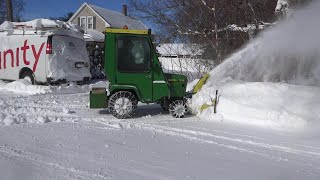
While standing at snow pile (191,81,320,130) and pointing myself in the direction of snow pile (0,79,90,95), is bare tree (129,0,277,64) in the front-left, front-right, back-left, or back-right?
front-right

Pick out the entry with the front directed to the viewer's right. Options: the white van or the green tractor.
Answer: the green tractor

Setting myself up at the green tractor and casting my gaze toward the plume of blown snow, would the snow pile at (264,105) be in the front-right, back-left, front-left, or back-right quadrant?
front-right

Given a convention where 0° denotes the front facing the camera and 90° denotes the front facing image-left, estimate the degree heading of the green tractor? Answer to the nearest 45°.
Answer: approximately 270°

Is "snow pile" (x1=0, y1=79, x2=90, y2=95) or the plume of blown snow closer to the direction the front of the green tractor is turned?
the plume of blown snow

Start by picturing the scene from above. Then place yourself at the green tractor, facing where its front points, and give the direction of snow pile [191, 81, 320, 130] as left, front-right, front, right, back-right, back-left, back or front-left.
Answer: front

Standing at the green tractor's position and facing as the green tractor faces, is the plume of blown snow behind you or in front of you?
in front

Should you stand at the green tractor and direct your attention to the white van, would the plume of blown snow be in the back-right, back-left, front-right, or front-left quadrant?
back-right

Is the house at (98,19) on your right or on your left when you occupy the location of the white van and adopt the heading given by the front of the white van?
on your right

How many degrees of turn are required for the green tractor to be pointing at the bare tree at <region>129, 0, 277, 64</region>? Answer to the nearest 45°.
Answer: approximately 45° to its left

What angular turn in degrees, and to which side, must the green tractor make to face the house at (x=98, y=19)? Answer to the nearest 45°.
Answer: approximately 90° to its left

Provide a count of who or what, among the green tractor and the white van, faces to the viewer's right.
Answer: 1

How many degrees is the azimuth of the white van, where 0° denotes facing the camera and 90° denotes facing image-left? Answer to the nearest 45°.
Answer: approximately 135°
